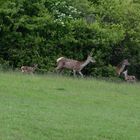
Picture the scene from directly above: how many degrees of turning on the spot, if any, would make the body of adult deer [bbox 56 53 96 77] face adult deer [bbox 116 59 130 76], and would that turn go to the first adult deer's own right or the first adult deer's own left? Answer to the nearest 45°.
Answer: approximately 45° to the first adult deer's own left

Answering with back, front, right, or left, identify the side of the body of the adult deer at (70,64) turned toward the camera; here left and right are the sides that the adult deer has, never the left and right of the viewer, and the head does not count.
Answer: right
